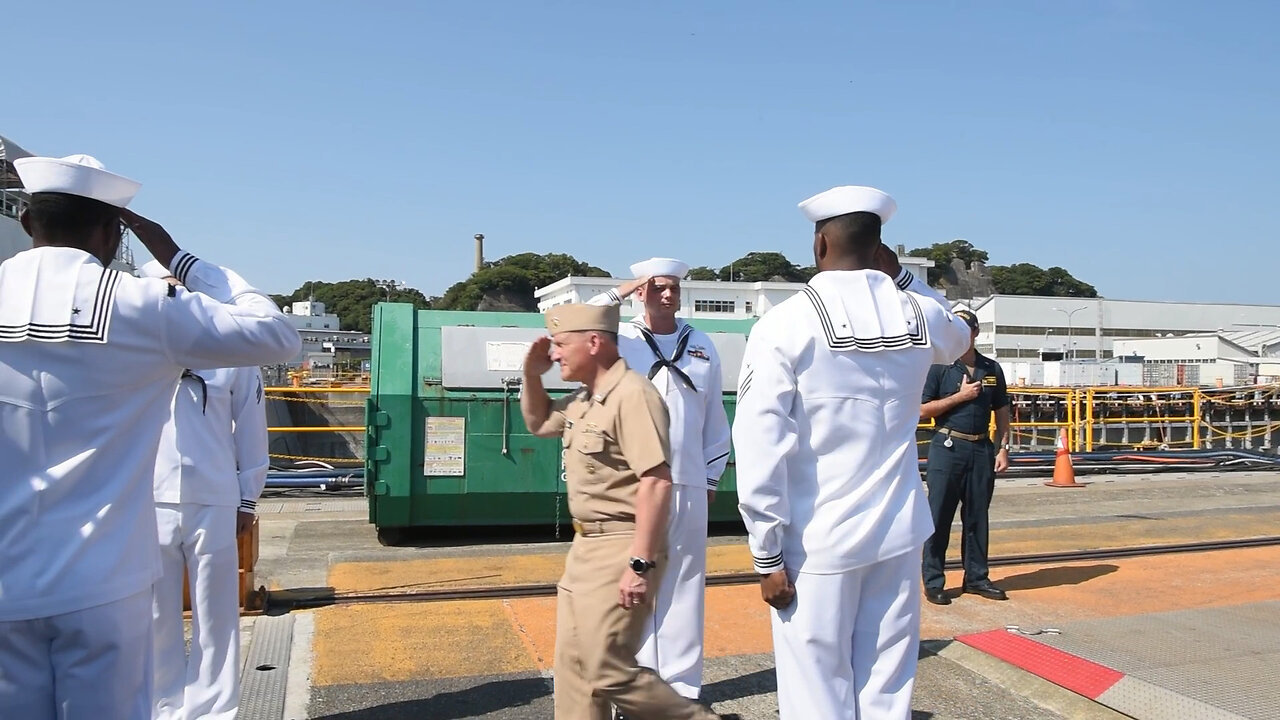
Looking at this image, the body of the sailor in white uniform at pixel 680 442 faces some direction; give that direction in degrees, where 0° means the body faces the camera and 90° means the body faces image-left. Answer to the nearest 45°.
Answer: approximately 0°

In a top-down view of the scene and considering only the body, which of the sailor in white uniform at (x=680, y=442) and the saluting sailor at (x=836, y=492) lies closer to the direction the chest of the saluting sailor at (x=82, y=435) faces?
the sailor in white uniform

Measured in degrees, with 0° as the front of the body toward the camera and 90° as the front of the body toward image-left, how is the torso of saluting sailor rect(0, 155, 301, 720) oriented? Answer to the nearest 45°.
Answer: approximately 180°

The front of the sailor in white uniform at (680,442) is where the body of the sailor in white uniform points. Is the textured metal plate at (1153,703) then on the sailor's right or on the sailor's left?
on the sailor's left

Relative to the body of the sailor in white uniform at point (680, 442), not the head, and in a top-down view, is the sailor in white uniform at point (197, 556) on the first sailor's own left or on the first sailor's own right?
on the first sailor's own right

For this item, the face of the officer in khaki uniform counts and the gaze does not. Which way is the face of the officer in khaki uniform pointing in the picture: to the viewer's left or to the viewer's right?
to the viewer's left

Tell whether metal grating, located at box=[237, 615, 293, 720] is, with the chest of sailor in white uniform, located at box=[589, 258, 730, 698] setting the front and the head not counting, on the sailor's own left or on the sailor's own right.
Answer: on the sailor's own right

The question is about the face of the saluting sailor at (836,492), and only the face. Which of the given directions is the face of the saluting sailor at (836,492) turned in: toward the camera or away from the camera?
away from the camera

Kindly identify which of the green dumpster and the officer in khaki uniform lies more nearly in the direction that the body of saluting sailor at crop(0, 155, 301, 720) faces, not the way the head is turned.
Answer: the green dumpster

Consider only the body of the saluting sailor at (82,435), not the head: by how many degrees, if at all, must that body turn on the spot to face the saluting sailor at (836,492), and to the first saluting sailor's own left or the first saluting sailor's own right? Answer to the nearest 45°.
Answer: approximately 90° to the first saluting sailor's own right

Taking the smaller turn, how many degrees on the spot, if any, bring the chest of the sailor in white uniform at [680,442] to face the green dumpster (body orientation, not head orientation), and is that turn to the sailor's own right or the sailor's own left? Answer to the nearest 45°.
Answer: approximately 135° to the sailor's own right

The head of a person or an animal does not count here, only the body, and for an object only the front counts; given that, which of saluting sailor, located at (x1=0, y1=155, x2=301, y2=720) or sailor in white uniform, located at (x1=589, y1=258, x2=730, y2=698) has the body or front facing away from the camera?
the saluting sailor
